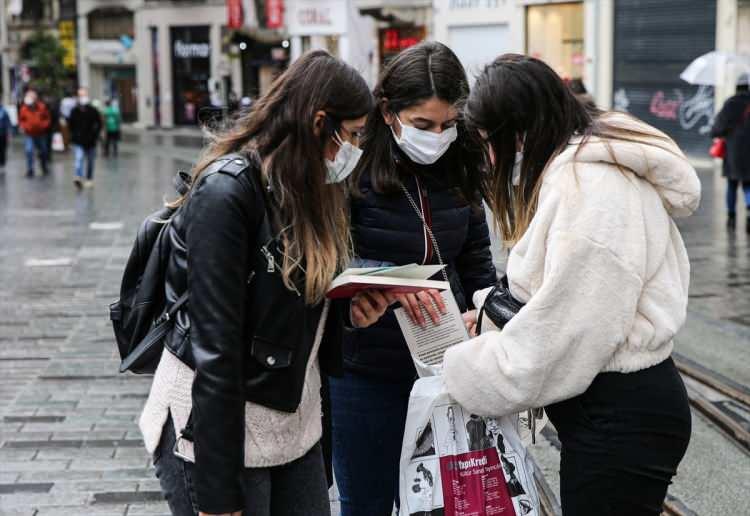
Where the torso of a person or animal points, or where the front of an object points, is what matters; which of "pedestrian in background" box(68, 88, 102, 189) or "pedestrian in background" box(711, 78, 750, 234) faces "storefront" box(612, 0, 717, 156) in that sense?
"pedestrian in background" box(711, 78, 750, 234)

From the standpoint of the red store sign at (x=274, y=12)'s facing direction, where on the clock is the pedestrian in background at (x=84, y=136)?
The pedestrian in background is roughly at 1 o'clock from the red store sign.

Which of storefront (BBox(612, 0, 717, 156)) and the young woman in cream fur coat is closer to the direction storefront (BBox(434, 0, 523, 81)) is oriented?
the young woman in cream fur coat

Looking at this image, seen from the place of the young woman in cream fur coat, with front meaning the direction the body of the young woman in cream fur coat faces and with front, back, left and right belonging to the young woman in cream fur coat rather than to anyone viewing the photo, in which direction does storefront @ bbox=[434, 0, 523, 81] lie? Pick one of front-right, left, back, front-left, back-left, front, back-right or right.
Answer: right

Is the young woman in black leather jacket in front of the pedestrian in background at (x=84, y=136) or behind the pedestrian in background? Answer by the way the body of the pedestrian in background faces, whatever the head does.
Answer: in front

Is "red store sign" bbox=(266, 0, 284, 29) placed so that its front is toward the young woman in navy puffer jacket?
yes

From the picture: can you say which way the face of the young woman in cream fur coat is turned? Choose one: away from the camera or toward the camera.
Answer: away from the camera

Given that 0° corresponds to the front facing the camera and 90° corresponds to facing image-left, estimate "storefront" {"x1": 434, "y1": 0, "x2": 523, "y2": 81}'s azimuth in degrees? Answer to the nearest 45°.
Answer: approximately 0°

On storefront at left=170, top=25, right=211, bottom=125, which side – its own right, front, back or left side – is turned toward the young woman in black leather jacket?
front
